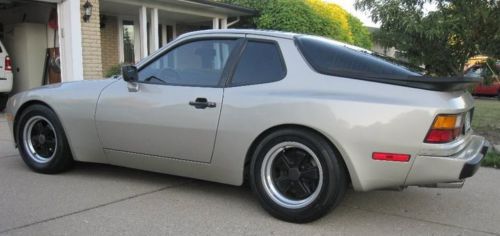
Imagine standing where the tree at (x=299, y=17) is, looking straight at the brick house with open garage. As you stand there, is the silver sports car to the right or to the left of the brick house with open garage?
left

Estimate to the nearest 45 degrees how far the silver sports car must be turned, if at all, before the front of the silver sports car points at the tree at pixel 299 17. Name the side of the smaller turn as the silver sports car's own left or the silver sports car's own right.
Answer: approximately 45° to the silver sports car's own right

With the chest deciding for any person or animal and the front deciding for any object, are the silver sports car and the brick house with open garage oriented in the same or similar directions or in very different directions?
very different directions

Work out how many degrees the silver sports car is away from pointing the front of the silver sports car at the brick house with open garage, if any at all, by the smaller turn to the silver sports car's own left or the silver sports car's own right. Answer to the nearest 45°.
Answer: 0° — it already faces it

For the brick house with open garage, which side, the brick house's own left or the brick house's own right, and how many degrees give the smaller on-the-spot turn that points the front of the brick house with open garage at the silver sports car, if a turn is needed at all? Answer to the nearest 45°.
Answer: approximately 45° to the brick house's own right

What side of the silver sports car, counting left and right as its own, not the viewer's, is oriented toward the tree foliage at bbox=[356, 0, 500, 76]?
right

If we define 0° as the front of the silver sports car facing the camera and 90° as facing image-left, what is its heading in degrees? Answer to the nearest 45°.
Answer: approximately 135°

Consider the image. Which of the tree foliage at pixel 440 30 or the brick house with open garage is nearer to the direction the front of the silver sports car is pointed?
the brick house with open garage
